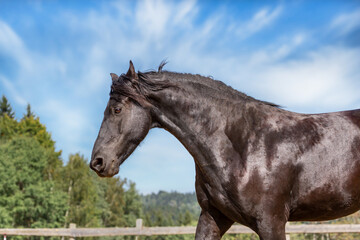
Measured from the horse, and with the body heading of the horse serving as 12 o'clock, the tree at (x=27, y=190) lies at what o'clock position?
The tree is roughly at 2 o'clock from the horse.

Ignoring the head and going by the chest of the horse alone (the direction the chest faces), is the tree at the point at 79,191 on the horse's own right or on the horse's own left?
on the horse's own right

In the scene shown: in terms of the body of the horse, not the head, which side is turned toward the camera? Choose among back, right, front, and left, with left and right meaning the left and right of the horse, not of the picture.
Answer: left
